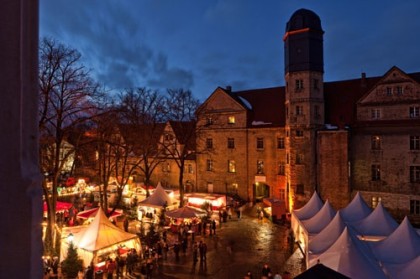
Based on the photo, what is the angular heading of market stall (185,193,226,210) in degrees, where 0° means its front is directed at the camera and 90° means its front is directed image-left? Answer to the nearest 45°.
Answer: approximately 0°

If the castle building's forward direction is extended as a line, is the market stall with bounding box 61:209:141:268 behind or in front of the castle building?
in front

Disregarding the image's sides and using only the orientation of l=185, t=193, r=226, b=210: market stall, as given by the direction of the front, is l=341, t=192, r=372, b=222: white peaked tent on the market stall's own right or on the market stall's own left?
on the market stall's own left

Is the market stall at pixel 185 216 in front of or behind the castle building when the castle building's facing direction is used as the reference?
in front

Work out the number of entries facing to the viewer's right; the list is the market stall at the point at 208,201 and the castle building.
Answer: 0

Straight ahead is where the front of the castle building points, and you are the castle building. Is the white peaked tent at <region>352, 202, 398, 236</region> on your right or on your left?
on your left

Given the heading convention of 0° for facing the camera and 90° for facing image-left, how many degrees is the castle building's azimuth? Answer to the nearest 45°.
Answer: approximately 45°

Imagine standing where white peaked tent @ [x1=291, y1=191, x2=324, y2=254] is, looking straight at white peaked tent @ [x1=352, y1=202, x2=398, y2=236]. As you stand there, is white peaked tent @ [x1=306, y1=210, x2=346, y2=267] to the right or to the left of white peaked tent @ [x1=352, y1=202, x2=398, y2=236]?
right

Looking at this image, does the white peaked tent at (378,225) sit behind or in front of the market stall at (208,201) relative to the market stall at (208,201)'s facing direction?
in front

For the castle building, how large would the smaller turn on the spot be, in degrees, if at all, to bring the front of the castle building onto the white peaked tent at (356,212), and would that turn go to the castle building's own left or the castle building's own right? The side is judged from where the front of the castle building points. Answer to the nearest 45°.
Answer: approximately 45° to the castle building's own left
